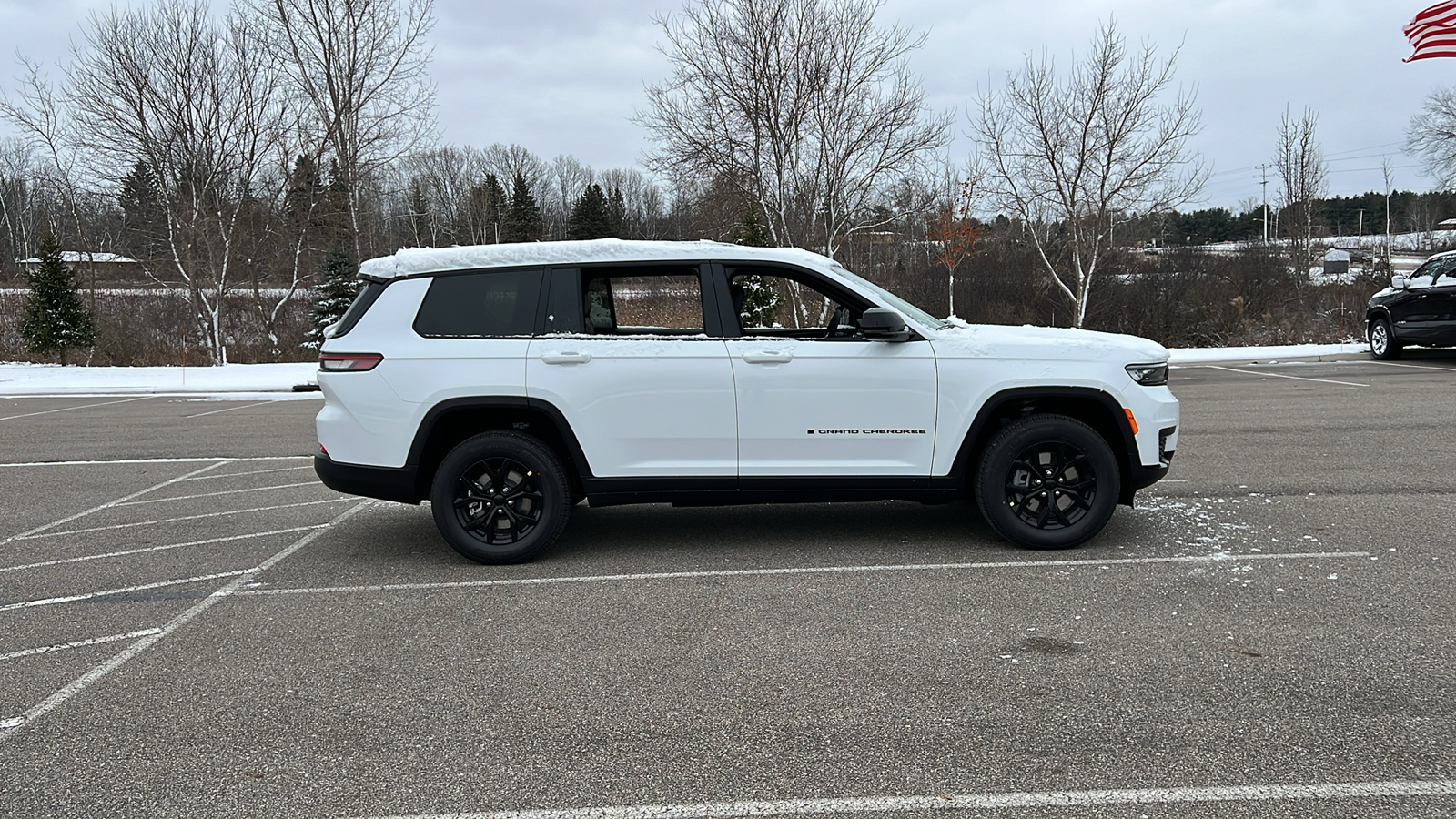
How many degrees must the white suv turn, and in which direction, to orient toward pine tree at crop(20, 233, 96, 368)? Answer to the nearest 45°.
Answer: approximately 135° to its left

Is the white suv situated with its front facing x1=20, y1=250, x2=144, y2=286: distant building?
no

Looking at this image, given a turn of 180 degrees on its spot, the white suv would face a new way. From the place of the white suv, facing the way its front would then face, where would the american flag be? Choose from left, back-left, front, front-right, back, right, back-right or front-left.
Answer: back-right

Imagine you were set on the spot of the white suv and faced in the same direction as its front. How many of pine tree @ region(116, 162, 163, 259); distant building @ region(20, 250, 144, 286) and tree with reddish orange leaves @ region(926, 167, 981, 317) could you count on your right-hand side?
0

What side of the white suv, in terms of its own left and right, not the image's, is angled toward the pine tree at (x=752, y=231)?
left

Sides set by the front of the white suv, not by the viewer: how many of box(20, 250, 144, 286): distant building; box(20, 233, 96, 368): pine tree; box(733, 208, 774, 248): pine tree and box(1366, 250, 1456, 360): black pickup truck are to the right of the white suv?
0

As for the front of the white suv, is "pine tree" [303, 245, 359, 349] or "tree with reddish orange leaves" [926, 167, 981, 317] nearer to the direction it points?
the tree with reddish orange leaves

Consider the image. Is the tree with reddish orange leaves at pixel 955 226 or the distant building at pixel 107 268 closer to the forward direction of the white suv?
the tree with reddish orange leaves

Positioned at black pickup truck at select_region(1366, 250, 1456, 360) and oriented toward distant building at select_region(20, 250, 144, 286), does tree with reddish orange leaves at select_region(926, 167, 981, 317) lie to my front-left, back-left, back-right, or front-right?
front-right

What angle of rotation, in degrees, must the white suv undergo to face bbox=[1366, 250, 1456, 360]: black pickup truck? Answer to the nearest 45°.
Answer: approximately 45° to its left

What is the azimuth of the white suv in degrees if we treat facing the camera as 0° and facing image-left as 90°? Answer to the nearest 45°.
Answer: approximately 270°

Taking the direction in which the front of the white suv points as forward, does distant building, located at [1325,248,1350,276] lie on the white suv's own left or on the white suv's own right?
on the white suv's own left

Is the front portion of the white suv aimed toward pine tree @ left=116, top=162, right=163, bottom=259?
no
